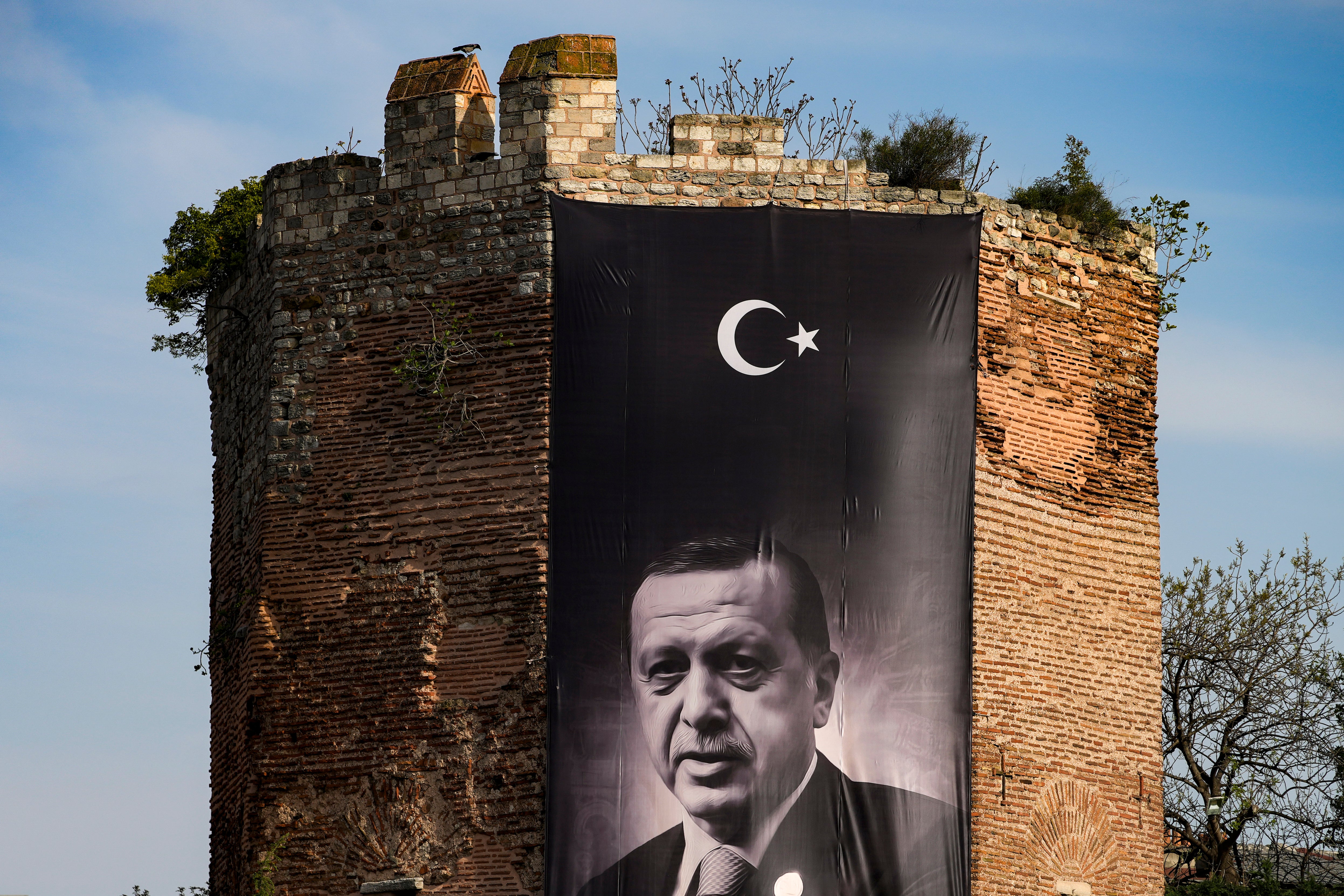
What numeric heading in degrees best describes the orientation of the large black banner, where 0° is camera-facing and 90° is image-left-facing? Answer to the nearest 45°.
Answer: approximately 0°
